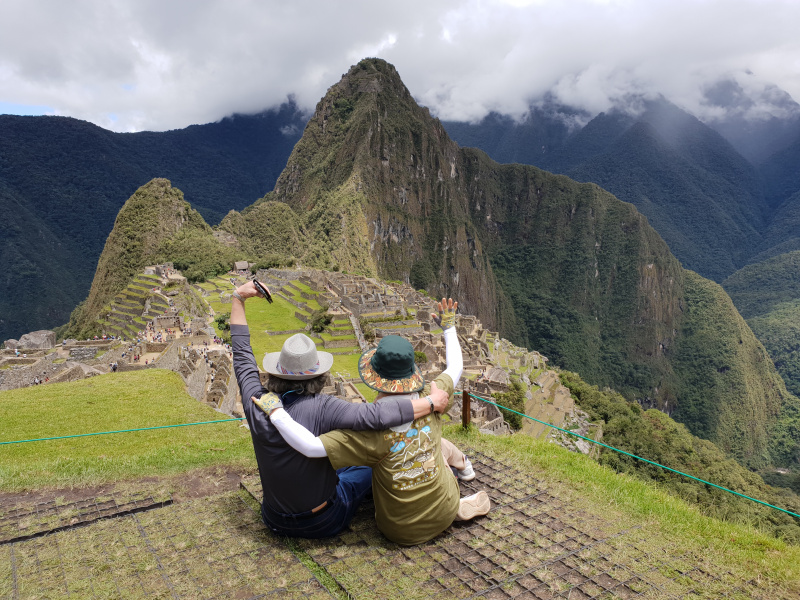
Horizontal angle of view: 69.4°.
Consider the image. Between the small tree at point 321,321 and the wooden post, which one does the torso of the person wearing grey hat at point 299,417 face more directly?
the small tree

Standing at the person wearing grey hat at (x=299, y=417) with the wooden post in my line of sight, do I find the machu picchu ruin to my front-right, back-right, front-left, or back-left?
front-left

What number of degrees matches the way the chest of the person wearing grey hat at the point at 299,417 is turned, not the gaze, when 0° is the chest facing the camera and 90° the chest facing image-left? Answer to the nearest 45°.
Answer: approximately 180°

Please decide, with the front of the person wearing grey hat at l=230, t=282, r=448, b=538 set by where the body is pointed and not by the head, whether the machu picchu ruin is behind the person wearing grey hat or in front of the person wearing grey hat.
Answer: in front

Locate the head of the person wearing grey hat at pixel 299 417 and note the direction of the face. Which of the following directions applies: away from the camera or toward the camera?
away from the camera

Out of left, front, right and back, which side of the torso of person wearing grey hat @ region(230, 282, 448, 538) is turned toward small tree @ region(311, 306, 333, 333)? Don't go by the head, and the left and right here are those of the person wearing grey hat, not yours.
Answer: front

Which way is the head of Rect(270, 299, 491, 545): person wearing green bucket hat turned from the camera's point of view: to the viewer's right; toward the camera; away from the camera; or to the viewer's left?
away from the camera

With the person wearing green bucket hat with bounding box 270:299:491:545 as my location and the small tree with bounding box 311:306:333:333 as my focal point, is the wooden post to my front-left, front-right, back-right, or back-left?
front-right

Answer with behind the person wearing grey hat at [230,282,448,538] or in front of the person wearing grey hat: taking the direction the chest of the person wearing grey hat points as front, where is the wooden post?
in front

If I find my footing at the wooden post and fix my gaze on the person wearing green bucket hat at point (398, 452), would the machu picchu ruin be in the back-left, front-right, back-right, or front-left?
back-right
